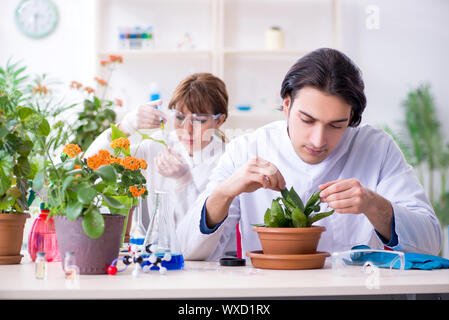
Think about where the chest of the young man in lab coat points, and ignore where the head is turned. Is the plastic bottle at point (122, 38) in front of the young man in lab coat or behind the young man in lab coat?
behind

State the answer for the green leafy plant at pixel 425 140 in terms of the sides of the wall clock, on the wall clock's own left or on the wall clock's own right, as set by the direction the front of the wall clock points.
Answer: on the wall clock's own left

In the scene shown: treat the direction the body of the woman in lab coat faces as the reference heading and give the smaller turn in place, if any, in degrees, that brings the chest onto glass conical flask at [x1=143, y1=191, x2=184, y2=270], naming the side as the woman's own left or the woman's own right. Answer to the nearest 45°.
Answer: approximately 45° to the woman's own left

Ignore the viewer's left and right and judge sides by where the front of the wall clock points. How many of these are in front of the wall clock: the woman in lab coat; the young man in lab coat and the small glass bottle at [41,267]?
3

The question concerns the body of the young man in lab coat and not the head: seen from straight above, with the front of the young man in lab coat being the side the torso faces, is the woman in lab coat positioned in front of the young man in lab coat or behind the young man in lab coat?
behind

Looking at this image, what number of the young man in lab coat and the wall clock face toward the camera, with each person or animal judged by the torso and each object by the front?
2
